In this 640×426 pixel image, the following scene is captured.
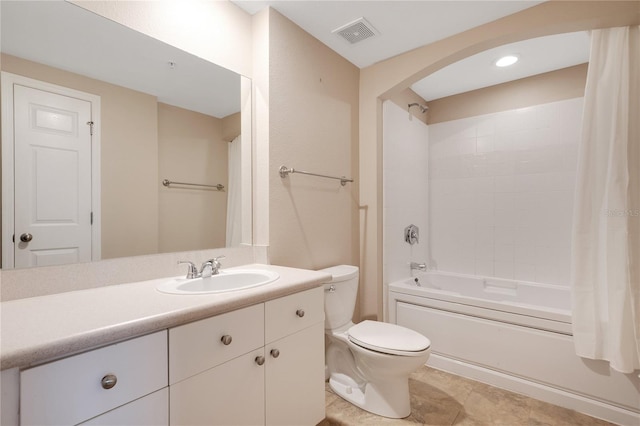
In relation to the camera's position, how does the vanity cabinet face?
facing the viewer and to the right of the viewer

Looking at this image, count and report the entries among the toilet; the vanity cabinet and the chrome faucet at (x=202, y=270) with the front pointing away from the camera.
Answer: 0

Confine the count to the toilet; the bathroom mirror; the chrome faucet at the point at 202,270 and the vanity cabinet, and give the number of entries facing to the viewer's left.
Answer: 0

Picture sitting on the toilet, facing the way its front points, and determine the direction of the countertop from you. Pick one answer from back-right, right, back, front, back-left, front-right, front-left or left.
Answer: right

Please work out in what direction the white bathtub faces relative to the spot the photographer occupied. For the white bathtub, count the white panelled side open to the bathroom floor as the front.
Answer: facing the viewer and to the left of the viewer

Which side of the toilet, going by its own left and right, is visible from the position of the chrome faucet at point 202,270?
right

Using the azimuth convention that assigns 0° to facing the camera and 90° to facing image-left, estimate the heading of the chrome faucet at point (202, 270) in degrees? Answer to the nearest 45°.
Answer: approximately 315°

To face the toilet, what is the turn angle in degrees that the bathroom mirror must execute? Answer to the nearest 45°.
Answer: approximately 45° to its left

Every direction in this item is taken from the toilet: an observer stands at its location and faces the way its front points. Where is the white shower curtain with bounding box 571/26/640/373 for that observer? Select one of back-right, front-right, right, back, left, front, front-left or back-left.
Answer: front-left

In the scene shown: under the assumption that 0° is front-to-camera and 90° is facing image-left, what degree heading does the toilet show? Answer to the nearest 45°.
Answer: approximately 315°
